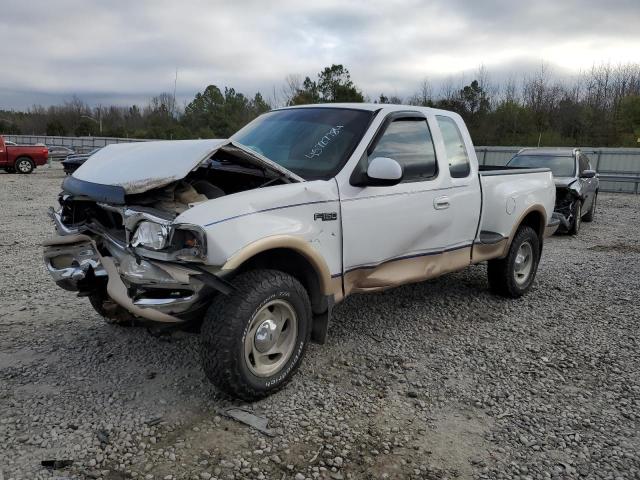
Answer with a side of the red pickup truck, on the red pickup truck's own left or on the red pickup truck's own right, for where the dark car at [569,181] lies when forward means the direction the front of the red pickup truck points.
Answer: on the red pickup truck's own left

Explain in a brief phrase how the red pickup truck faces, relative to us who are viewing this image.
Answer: facing to the left of the viewer

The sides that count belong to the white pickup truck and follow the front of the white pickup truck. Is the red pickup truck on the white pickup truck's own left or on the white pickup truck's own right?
on the white pickup truck's own right

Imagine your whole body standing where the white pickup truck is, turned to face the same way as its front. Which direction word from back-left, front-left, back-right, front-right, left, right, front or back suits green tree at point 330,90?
back-right

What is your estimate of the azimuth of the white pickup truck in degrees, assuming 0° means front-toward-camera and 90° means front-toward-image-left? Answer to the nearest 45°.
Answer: approximately 45°

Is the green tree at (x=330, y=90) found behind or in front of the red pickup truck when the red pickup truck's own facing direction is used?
behind

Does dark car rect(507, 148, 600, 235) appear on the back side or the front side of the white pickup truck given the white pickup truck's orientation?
on the back side
